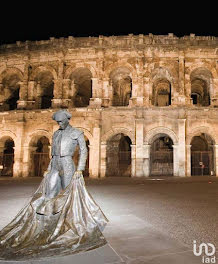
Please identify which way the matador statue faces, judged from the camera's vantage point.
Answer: facing the viewer and to the left of the viewer
